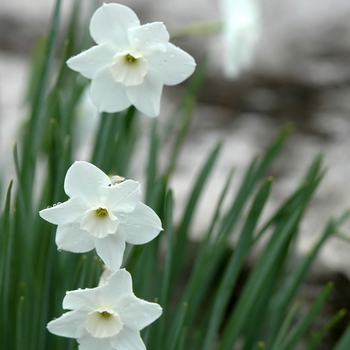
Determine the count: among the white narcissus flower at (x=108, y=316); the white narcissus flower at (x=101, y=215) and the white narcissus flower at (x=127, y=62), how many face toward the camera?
3

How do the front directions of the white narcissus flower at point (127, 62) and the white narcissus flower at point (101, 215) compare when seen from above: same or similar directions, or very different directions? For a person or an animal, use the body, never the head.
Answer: same or similar directions

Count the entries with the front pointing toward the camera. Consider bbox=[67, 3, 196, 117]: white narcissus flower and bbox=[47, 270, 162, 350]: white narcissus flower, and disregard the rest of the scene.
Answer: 2

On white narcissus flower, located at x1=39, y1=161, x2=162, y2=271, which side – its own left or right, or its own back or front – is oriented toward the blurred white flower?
back

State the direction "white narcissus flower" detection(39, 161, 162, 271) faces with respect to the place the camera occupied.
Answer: facing the viewer

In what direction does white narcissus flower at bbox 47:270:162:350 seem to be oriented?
toward the camera

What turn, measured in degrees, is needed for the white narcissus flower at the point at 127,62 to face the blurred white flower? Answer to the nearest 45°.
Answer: approximately 180°

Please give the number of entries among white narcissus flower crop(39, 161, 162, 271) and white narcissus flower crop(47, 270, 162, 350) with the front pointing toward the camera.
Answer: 2

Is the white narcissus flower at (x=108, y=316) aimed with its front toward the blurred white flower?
no

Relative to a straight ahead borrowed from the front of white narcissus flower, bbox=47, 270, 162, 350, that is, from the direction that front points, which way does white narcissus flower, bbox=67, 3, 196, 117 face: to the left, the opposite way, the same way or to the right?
the same way
